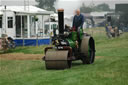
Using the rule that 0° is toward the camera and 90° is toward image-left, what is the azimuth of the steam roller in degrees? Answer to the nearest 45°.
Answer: approximately 45°

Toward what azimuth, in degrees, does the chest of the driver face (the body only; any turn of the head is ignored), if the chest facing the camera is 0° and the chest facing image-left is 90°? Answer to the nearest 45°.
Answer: approximately 45°
